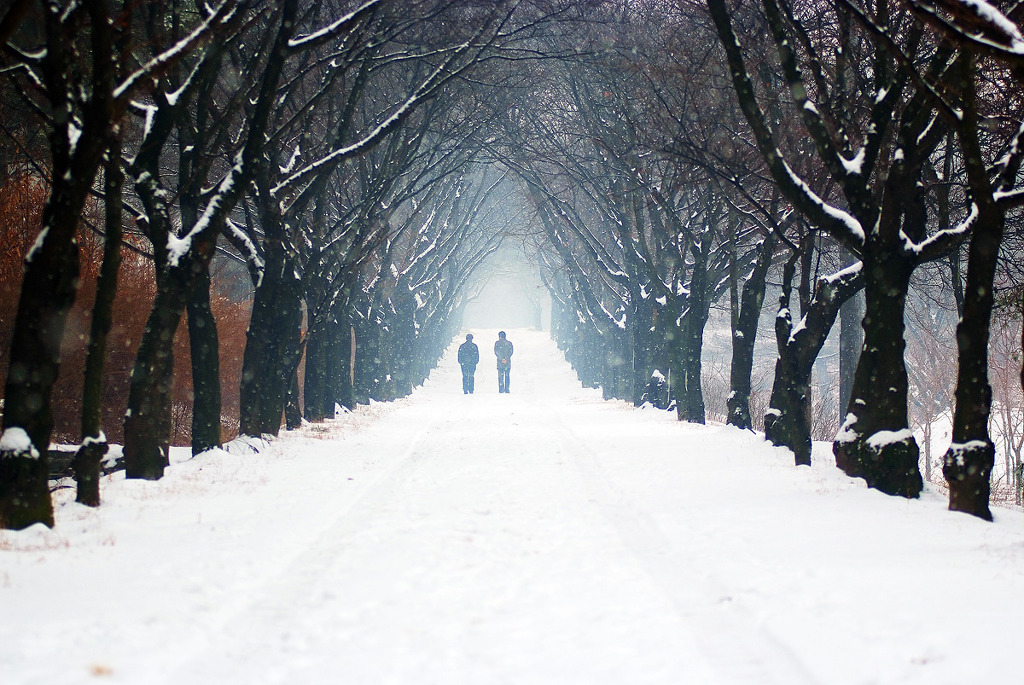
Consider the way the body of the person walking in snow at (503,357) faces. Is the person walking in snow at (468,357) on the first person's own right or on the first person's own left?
on the first person's own left

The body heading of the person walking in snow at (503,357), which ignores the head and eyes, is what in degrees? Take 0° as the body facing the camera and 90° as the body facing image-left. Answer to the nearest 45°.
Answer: approximately 180°
